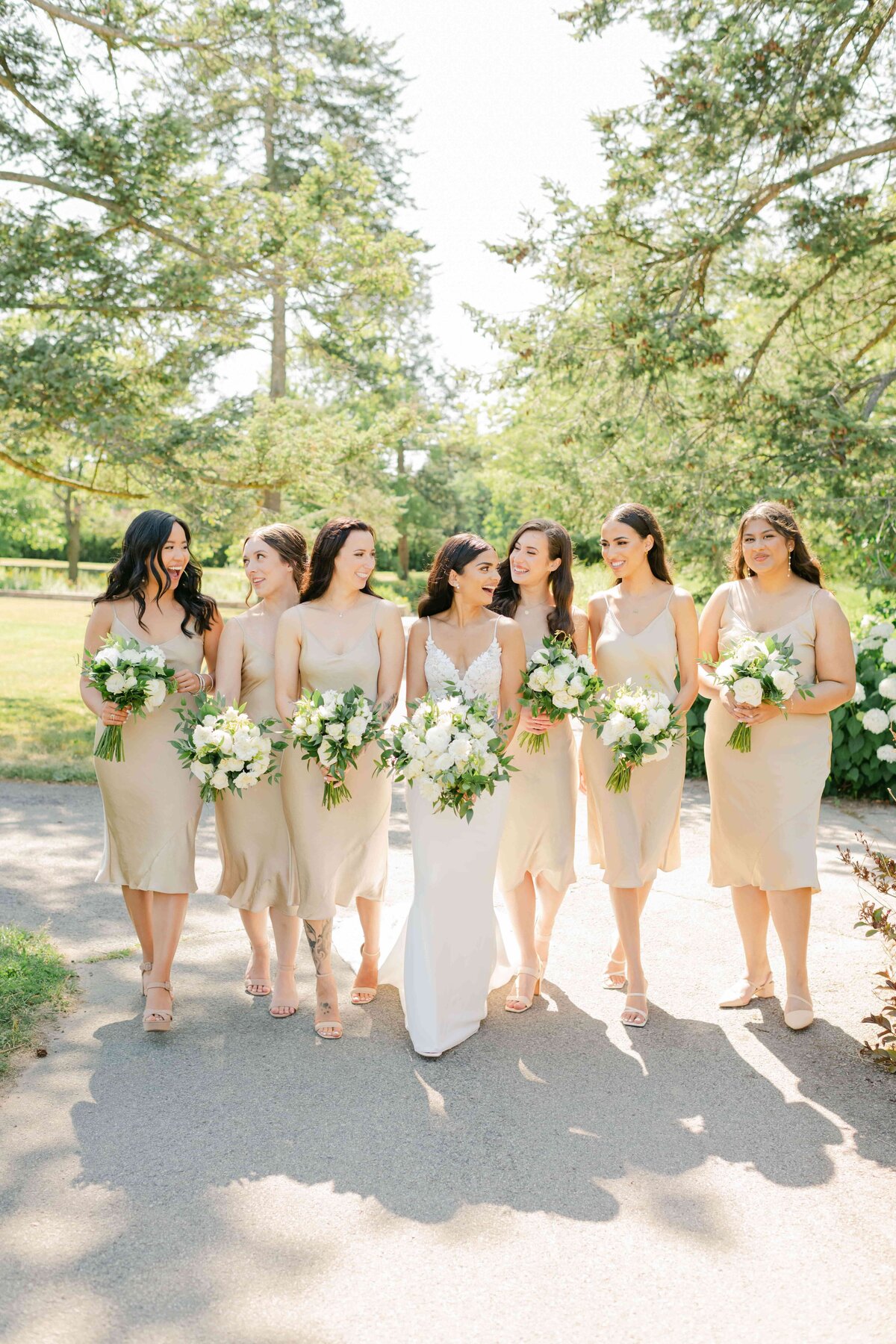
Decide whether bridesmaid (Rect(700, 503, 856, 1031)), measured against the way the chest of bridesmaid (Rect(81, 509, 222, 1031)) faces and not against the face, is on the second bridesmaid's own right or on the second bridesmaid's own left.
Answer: on the second bridesmaid's own left

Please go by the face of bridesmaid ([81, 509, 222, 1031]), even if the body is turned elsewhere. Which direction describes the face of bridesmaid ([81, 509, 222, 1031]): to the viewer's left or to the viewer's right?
to the viewer's right

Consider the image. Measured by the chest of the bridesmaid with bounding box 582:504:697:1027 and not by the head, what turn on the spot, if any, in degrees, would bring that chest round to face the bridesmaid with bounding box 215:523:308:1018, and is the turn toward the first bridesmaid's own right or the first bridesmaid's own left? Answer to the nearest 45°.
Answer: approximately 90° to the first bridesmaid's own right

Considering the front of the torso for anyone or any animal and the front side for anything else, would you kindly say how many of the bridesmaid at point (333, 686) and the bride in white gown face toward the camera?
2

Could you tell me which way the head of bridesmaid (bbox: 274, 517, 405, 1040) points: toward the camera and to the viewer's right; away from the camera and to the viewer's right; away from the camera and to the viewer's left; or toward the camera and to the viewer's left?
toward the camera and to the viewer's right

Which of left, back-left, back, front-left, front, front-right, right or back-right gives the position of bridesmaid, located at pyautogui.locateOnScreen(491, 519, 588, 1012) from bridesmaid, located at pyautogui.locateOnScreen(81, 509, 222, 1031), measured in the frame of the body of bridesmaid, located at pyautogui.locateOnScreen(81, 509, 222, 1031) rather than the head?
left

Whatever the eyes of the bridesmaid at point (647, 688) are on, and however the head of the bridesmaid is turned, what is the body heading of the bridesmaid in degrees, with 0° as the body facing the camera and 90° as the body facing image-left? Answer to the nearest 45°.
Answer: approximately 0°

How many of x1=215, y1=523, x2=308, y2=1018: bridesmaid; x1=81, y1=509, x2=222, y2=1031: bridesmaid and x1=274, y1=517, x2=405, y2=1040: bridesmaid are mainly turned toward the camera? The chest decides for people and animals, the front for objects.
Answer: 3

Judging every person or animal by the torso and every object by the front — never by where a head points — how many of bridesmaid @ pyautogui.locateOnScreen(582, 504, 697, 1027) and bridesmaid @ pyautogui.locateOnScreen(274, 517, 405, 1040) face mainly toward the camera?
2

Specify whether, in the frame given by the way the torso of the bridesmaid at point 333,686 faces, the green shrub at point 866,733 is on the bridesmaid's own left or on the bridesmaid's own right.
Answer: on the bridesmaid's own left

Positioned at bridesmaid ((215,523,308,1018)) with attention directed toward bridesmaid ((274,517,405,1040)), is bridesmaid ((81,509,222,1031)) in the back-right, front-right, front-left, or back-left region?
back-right
